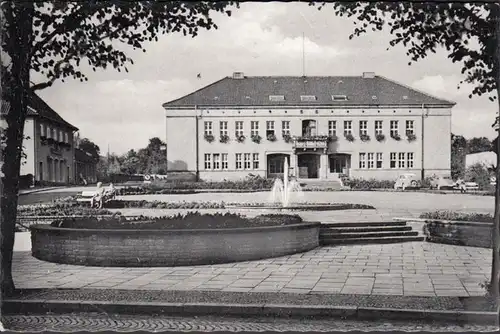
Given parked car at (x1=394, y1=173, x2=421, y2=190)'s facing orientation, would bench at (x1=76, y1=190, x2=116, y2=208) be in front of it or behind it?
in front

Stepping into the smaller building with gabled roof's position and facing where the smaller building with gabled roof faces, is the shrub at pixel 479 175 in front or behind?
in front

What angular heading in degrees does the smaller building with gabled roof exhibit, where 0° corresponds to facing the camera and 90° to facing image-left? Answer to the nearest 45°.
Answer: approximately 315°

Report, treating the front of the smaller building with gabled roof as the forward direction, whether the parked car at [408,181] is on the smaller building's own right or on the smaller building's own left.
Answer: on the smaller building's own left

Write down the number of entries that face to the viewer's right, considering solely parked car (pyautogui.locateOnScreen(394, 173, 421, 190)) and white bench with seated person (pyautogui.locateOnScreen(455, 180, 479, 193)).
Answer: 0

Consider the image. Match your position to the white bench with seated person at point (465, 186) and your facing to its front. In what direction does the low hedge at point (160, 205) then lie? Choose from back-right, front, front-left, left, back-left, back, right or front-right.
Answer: front-right

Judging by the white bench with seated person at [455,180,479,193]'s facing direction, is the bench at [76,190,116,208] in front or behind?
in front
